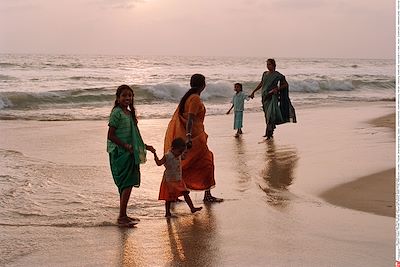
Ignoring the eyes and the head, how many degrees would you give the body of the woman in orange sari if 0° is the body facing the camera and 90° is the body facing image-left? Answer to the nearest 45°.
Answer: approximately 270°

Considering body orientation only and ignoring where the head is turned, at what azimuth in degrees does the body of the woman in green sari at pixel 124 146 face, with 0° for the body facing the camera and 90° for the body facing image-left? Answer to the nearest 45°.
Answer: approximately 315°

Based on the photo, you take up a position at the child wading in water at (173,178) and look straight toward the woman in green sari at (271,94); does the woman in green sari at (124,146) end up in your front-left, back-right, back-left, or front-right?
back-left

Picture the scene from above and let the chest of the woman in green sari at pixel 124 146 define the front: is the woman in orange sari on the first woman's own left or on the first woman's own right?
on the first woman's own left
